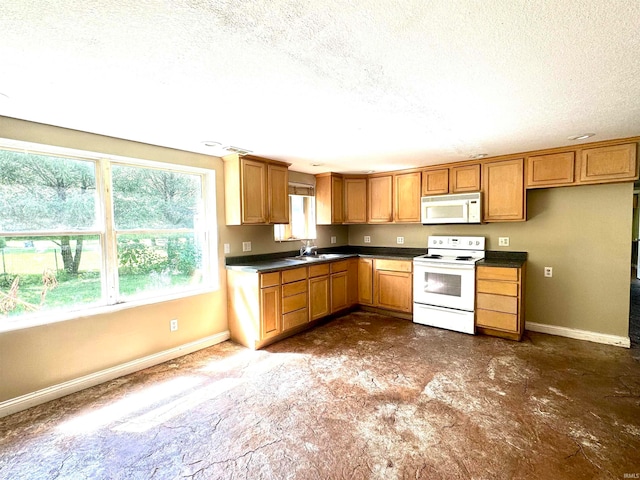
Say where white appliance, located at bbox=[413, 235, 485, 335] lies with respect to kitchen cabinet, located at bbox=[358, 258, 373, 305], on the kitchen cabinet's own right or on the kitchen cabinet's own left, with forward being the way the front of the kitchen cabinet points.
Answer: on the kitchen cabinet's own left

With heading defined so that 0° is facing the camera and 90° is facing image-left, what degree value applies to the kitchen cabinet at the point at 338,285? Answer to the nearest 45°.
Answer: approximately 315°

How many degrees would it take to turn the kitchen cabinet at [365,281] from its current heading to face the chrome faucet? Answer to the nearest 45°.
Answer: approximately 45° to its right

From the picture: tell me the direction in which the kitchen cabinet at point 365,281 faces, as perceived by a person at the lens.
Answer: facing the viewer and to the left of the viewer

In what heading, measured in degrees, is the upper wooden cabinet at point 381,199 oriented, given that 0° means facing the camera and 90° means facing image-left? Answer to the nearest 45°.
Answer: approximately 45°

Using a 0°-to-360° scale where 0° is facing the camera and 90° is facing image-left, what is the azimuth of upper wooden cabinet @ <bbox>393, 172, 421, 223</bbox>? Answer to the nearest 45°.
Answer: approximately 45°

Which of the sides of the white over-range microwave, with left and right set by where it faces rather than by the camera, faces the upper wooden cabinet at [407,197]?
right

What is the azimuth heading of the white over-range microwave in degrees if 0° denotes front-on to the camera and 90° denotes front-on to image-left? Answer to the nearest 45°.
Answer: approximately 0°

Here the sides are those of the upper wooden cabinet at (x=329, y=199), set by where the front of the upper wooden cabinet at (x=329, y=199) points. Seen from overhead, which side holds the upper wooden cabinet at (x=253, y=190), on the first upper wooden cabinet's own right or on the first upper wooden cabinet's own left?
on the first upper wooden cabinet's own right

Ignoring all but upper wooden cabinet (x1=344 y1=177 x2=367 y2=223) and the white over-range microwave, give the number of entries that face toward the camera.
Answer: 2
